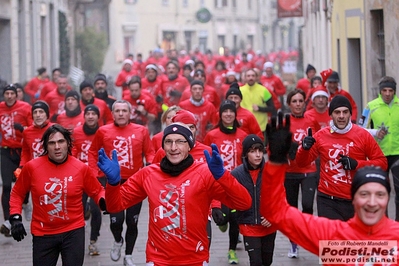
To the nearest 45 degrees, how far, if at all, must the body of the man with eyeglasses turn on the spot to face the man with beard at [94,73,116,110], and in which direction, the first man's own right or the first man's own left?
approximately 180°

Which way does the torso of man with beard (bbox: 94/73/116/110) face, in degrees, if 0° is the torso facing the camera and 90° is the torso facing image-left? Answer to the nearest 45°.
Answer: approximately 0°

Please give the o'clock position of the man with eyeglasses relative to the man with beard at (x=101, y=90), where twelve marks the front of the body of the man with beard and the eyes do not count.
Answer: The man with eyeglasses is roughly at 12 o'clock from the man with beard.

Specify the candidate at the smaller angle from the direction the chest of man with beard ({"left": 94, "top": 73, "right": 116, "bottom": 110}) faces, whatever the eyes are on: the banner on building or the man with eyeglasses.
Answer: the man with eyeglasses

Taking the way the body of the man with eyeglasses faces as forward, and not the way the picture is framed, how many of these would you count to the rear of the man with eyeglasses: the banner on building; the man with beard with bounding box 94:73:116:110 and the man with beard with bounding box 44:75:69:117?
3

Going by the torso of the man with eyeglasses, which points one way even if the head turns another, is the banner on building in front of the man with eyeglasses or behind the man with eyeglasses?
behind
